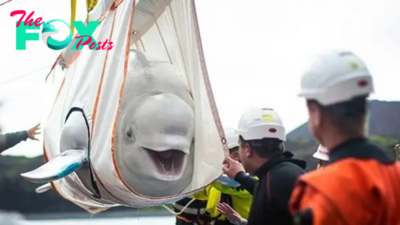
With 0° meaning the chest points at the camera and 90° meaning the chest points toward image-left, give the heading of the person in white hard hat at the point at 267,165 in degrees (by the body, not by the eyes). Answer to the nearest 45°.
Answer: approximately 135°

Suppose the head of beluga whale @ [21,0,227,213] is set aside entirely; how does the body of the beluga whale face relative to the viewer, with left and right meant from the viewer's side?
facing the viewer and to the right of the viewer

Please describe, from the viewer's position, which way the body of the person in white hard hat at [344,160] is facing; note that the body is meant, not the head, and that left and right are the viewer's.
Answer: facing away from the viewer and to the left of the viewer

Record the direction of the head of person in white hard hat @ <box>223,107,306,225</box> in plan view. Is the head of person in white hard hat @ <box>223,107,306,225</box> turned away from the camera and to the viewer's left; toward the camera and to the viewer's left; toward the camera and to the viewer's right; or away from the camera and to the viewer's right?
away from the camera and to the viewer's left

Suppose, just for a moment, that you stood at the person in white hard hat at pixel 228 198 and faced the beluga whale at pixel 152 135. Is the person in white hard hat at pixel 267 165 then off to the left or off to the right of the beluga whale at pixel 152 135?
left

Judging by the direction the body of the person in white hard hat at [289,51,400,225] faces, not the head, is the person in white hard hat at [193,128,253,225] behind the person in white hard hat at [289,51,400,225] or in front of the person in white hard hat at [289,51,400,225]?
in front

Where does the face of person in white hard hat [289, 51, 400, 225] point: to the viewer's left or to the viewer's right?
to the viewer's left

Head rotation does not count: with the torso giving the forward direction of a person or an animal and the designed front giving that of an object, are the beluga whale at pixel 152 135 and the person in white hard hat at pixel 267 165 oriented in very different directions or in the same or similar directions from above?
very different directions

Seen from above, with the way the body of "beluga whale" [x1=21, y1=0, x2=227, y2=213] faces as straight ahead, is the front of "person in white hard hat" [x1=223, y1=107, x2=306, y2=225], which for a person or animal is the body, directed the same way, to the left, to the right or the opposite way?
the opposite way

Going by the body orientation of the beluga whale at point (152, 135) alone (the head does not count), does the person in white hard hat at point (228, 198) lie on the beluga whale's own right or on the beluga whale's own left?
on the beluga whale's own left
